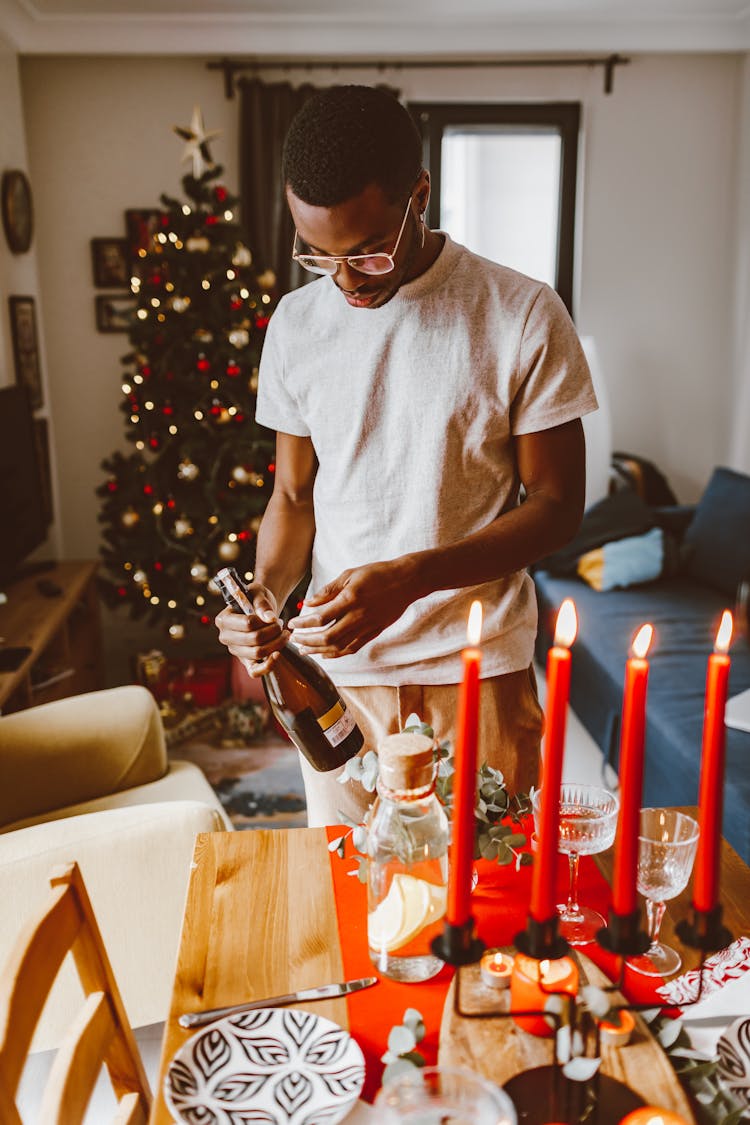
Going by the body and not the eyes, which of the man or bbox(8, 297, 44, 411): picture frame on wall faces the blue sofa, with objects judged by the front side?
the picture frame on wall

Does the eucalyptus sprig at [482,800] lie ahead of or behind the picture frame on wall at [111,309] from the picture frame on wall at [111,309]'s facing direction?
ahead

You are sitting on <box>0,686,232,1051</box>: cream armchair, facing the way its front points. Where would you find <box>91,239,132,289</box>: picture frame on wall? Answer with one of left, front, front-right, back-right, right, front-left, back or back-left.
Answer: left

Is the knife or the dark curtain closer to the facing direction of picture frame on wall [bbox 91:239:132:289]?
the knife

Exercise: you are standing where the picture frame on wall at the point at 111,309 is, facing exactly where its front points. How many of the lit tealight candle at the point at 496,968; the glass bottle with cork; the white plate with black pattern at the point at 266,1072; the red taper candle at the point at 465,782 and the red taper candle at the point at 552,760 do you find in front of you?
5

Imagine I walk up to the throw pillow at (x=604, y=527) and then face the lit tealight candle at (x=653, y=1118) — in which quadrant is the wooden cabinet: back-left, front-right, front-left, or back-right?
front-right

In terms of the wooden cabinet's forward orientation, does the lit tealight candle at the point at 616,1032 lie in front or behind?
in front

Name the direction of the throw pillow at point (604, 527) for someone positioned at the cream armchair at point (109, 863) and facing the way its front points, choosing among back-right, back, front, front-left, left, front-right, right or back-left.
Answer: front-left

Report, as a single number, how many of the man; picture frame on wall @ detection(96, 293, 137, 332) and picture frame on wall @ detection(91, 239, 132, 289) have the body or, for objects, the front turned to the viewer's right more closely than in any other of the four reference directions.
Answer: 0

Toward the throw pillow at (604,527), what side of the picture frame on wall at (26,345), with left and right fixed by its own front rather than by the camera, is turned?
front

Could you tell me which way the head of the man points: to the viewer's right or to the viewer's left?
to the viewer's left

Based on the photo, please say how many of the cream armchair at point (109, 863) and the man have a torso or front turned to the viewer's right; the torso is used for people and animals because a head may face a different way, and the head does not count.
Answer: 1

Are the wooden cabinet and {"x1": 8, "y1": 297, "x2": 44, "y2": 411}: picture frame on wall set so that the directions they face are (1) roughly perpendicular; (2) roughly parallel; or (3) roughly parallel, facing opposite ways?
roughly parallel

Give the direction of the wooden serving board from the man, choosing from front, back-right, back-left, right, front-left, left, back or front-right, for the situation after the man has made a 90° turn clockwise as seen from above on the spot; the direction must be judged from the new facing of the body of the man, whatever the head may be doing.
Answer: back-left

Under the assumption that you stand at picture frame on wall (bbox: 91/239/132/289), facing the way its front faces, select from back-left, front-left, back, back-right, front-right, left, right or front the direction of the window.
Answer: left

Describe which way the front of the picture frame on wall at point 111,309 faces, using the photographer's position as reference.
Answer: facing the viewer

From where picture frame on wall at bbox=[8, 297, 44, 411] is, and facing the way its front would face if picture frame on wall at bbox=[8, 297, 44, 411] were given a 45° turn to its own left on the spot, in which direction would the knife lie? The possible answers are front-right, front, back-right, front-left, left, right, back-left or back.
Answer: right

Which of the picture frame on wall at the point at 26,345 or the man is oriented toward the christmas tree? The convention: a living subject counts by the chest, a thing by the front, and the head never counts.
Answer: the picture frame on wall
